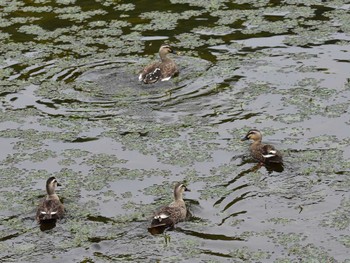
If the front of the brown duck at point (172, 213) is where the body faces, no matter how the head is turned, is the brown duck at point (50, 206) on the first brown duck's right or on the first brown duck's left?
on the first brown duck's left

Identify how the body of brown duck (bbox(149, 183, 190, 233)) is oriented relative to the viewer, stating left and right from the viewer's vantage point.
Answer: facing away from the viewer and to the right of the viewer

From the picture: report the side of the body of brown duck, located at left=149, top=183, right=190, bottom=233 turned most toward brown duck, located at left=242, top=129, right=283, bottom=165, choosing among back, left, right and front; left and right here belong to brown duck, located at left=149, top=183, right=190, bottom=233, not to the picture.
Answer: front
